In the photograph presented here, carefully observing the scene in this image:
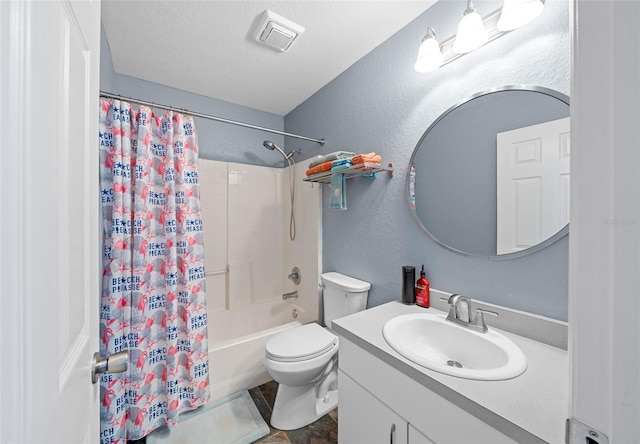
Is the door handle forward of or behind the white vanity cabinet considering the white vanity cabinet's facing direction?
forward

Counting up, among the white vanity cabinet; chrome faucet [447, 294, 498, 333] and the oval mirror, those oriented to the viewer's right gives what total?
0

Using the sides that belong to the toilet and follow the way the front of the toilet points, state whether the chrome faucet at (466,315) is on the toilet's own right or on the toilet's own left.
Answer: on the toilet's own left

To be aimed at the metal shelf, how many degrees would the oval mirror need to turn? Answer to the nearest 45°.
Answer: approximately 45° to its right

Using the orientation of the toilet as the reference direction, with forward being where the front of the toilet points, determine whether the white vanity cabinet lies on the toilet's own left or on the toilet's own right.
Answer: on the toilet's own left

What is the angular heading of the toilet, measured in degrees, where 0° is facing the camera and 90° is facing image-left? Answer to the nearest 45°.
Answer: approximately 45°

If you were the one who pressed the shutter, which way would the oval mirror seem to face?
facing the viewer and to the left of the viewer
